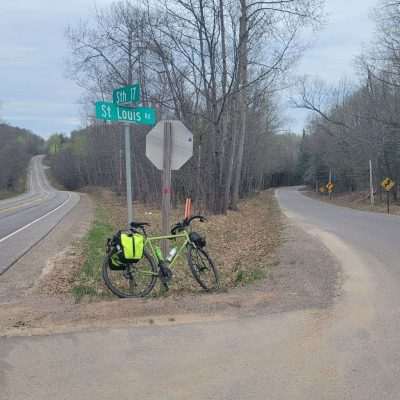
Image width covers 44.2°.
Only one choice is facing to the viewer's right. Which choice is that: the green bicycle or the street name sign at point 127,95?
the green bicycle

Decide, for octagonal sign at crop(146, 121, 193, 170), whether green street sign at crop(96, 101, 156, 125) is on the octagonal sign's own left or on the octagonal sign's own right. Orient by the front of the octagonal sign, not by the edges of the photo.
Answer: on the octagonal sign's own left

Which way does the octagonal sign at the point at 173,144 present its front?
away from the camera

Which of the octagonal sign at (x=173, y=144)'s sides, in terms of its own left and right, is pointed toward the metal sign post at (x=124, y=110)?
left

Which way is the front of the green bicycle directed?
to the viewer's right

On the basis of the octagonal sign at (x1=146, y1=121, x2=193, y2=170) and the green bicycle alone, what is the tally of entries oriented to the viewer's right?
1

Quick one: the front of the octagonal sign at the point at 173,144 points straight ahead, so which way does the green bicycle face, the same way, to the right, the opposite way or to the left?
to the right

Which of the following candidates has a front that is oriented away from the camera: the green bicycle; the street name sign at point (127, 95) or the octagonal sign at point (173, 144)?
the octagonal sign
